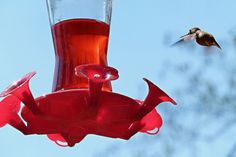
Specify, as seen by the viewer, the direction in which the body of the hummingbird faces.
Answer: to the viewer's left

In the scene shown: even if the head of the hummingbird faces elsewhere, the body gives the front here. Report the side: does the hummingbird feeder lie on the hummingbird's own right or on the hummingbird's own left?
on the hummingbird's own left
